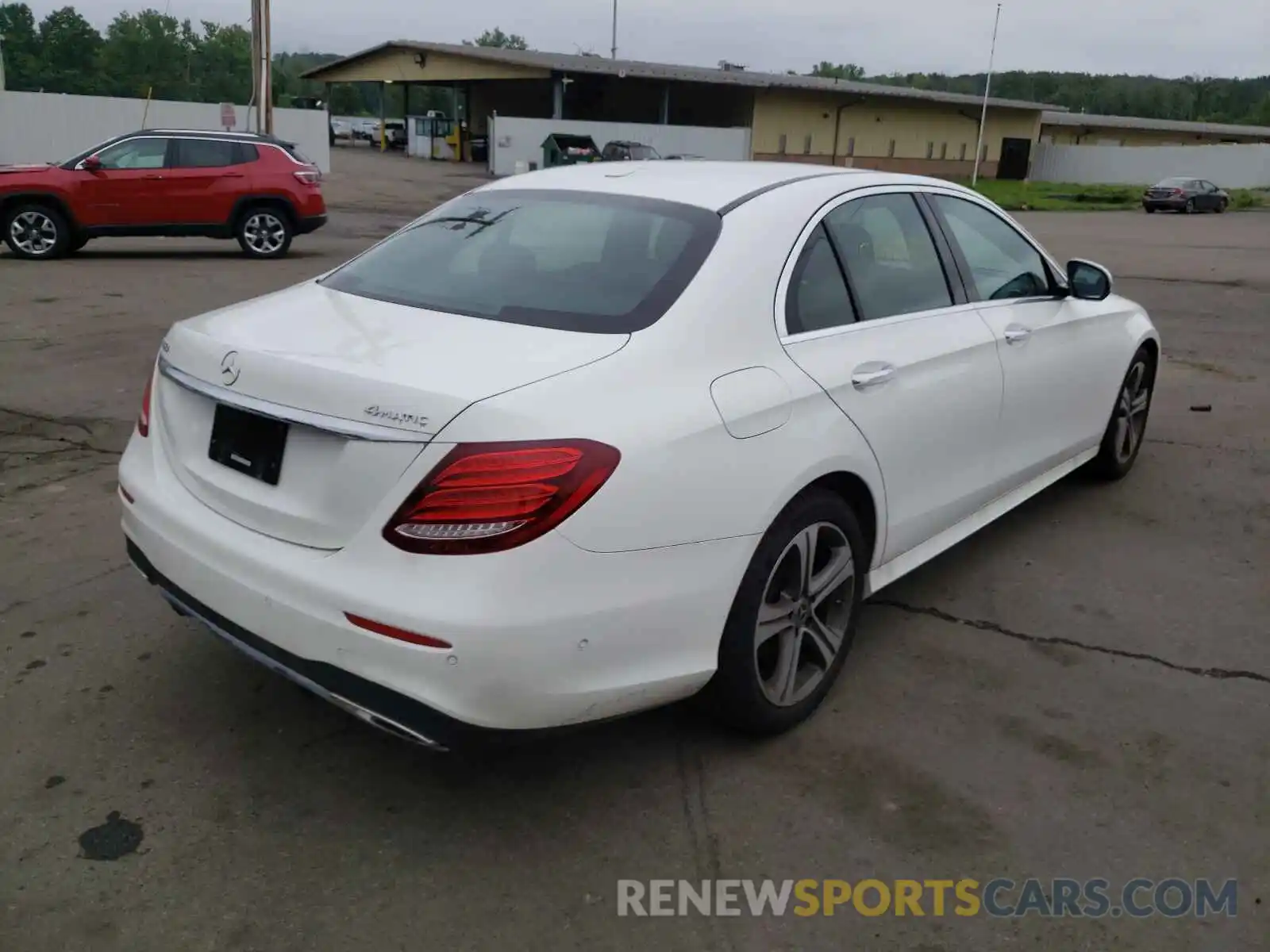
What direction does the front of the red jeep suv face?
to the viewer's left

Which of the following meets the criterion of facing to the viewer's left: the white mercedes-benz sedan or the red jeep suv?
the red jeep suv

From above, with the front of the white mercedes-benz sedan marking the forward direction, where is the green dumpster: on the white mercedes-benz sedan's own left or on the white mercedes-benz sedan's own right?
on the white mercedes-benz sedan's own left

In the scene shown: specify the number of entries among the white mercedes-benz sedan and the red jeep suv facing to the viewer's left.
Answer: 1

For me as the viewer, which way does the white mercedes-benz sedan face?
facing away from the viewer and to the right of the viewer

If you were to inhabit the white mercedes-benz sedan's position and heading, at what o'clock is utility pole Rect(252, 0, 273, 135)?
The utility pole is roughly at 10 o'clock from the white mercedes-benz sedan.

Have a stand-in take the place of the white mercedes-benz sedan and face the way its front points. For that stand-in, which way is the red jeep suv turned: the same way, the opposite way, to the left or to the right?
the opposite way

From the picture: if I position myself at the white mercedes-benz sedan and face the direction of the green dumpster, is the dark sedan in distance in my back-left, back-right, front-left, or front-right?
front-right

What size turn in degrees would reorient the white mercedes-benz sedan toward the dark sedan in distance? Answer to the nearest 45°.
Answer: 0° — it already faces it

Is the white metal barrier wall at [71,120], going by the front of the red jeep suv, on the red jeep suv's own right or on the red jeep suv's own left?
on the red jeep suv's own right

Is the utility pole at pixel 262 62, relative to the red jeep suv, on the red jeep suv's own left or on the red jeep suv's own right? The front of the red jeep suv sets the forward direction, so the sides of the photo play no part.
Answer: on the red jeep suv's own right
